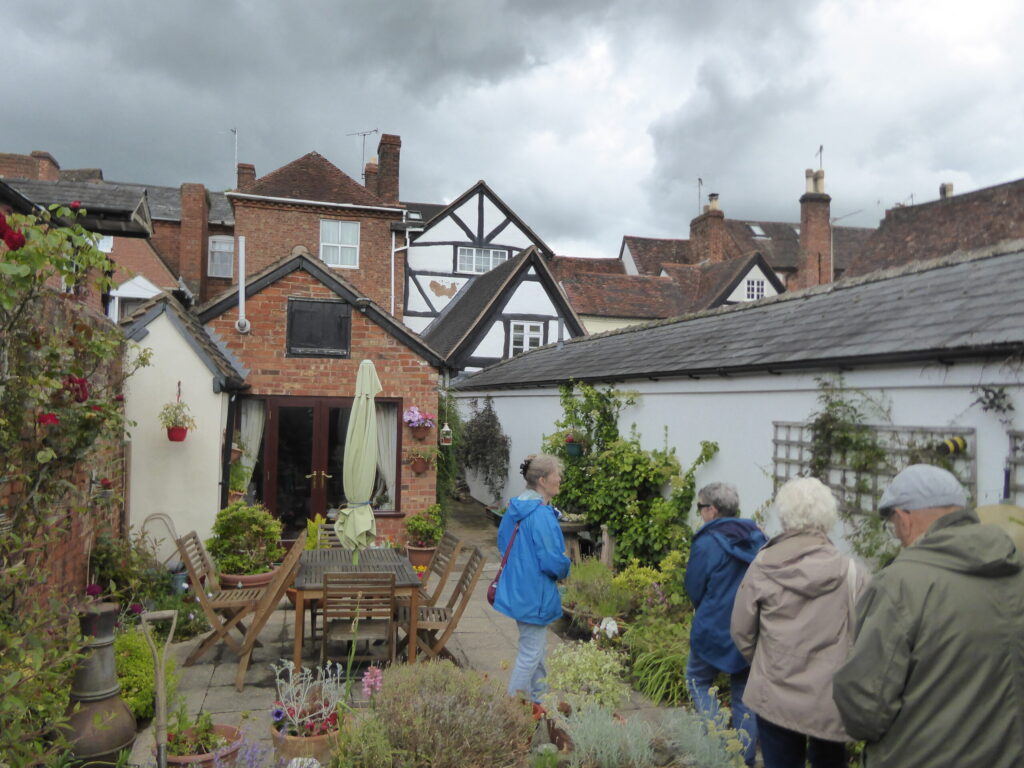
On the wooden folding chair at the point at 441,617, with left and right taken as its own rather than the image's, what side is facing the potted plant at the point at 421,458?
right

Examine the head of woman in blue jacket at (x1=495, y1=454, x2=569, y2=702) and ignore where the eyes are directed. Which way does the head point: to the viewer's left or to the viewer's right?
to the viewer's right

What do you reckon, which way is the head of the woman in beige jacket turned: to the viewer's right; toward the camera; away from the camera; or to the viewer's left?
away from the camera

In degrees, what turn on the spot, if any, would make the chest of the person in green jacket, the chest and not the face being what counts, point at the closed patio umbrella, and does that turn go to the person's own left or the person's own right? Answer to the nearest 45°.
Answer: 0° — they already face it

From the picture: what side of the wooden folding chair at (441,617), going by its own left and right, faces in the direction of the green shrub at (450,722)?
left

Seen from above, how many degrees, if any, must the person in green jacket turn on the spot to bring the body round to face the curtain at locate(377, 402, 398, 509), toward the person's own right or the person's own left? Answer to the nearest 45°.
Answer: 0° — they already face it

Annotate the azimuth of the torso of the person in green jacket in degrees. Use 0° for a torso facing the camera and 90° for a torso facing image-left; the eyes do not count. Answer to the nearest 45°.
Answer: approximately 135°

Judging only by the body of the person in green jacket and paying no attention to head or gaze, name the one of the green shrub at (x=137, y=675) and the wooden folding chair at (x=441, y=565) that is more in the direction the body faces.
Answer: the wooden folding chair

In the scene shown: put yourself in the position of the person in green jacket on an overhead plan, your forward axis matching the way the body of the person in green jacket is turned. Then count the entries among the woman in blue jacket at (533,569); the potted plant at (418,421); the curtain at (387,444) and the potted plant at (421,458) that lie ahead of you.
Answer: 4

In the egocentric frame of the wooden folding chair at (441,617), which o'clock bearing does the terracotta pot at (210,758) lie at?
The terracotta pot is roughly at 10 o'clock from the wooden folding chair.

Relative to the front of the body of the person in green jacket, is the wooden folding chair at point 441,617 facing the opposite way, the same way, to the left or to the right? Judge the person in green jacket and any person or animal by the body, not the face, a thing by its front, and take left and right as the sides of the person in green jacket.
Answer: to the left

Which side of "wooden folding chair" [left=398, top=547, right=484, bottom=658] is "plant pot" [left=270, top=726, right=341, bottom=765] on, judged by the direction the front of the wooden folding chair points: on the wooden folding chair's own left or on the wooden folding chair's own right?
on the wooden folding chair's own left

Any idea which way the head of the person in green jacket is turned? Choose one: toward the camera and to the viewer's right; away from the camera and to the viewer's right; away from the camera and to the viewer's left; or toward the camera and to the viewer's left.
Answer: away from the camera and to the viewer's left

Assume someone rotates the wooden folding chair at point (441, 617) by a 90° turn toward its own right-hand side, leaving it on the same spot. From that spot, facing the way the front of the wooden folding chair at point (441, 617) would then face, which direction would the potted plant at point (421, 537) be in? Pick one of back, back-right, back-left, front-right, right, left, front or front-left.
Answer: front

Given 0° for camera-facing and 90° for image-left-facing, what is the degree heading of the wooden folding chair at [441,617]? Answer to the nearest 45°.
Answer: approximately 90°
